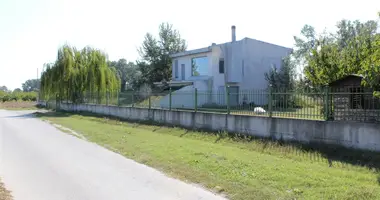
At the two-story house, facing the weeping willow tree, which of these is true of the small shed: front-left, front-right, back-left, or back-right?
back-left

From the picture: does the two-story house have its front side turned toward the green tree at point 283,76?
no

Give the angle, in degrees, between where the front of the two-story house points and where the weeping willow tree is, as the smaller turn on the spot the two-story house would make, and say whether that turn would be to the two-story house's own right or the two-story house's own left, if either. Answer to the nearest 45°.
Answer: approximately 45° to the two-story house's own right

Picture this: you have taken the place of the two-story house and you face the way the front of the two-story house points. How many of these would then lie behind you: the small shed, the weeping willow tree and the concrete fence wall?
0

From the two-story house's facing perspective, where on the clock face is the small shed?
The small shed is roughly at 10 o'clock from the two-story house.

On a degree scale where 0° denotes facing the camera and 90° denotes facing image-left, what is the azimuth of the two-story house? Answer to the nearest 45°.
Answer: approximately 45°
